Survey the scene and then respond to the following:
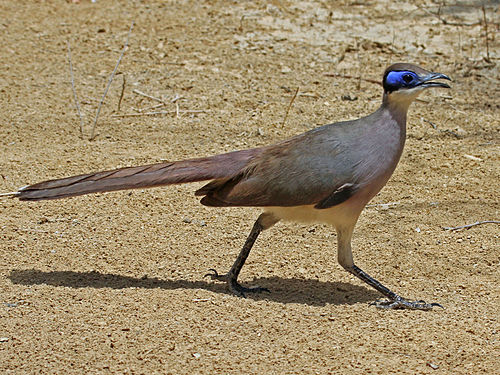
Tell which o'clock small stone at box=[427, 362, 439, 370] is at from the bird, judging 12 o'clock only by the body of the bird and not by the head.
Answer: The small stone is roughly at 2 o'clock from the bird.

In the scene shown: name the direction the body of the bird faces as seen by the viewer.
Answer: to the viewer's right
